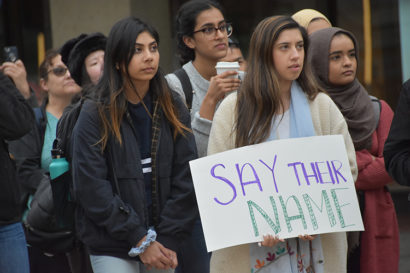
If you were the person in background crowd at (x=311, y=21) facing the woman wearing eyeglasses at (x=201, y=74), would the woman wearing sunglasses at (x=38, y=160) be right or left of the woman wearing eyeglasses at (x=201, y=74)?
right

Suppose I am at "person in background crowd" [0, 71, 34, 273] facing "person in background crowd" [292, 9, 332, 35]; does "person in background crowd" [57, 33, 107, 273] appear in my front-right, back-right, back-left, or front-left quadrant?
front-left

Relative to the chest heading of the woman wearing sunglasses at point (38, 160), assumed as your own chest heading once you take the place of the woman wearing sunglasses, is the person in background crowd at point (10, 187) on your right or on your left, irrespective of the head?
on your right

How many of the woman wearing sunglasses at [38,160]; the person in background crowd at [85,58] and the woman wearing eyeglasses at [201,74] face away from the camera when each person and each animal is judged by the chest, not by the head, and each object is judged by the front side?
0

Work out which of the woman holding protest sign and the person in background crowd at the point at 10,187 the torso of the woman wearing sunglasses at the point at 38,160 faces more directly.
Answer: the woman holding protest sign

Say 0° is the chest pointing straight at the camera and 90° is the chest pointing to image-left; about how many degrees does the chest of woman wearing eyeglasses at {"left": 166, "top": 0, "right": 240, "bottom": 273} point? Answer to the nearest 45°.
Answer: approximately 315°

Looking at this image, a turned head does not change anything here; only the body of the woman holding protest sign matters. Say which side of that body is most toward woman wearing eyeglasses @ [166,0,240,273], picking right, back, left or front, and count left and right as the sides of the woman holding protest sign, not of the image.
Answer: back
